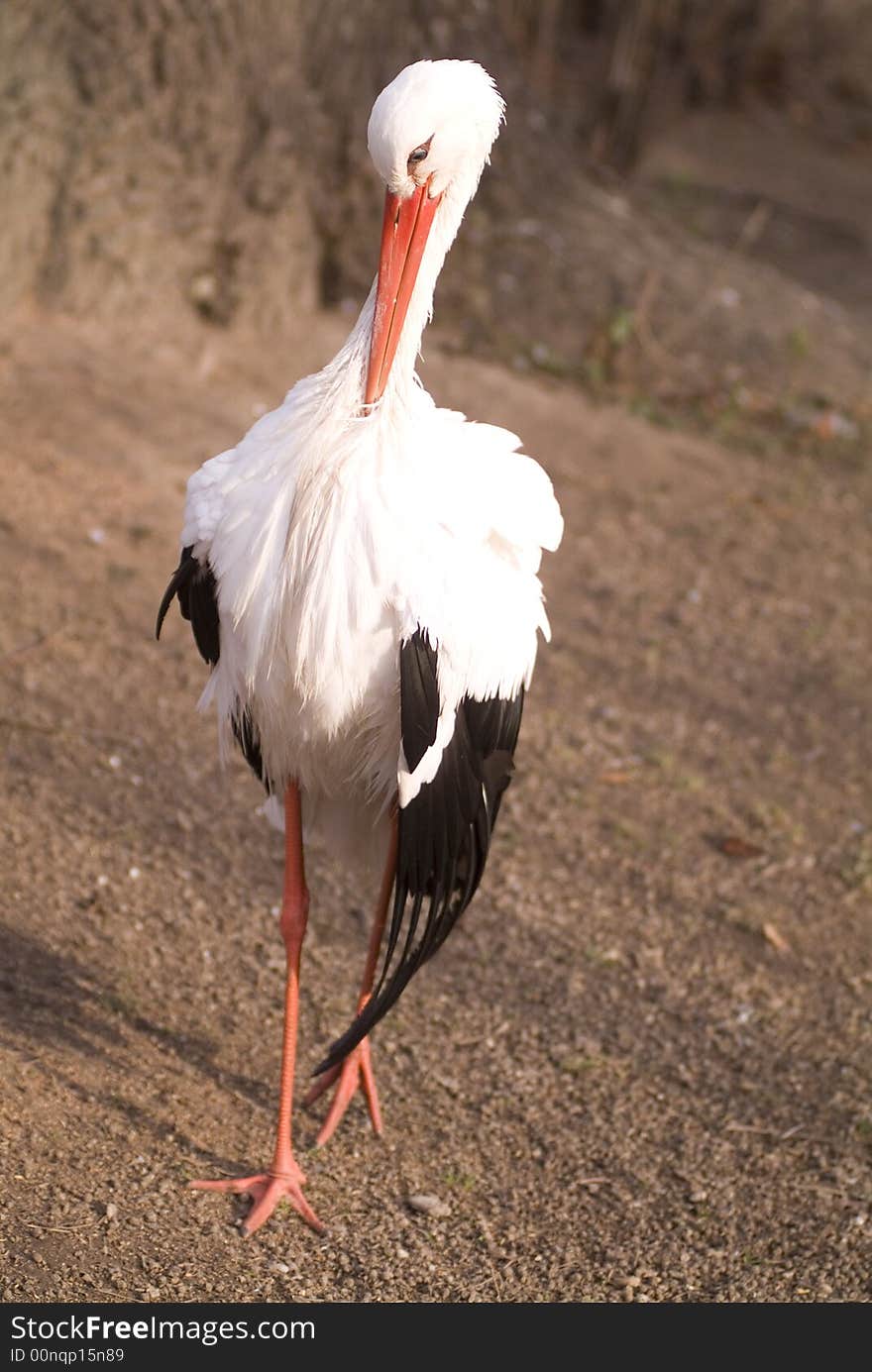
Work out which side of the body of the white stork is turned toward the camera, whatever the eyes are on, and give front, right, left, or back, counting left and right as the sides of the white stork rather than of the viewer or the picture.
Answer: front
